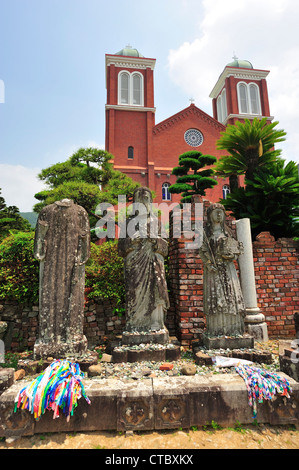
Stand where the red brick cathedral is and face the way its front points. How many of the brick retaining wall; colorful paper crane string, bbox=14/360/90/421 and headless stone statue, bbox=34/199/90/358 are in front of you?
3

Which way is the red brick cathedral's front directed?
toward the camera

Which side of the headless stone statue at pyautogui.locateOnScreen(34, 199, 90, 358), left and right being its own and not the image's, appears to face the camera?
front

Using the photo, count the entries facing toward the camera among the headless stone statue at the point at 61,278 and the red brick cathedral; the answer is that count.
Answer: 2

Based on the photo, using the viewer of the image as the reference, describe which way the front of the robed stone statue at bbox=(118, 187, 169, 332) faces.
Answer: facing the viewer

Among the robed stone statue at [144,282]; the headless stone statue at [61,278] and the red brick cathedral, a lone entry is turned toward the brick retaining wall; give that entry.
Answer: the red brick cathedral

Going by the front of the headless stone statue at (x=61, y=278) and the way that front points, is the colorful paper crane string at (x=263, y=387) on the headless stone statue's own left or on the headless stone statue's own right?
on the headless stone statue's own left

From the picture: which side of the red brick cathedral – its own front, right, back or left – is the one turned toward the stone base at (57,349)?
front

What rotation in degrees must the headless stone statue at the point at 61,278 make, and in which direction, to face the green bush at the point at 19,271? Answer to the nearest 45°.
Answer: approximately 135° to its right
